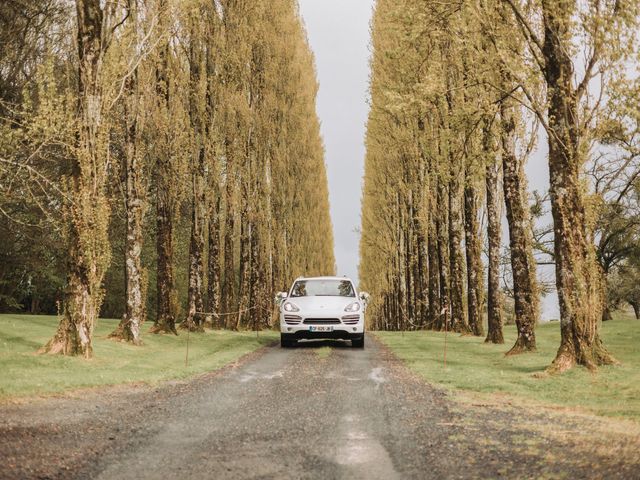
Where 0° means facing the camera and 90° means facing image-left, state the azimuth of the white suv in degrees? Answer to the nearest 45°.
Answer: approximately 0°
